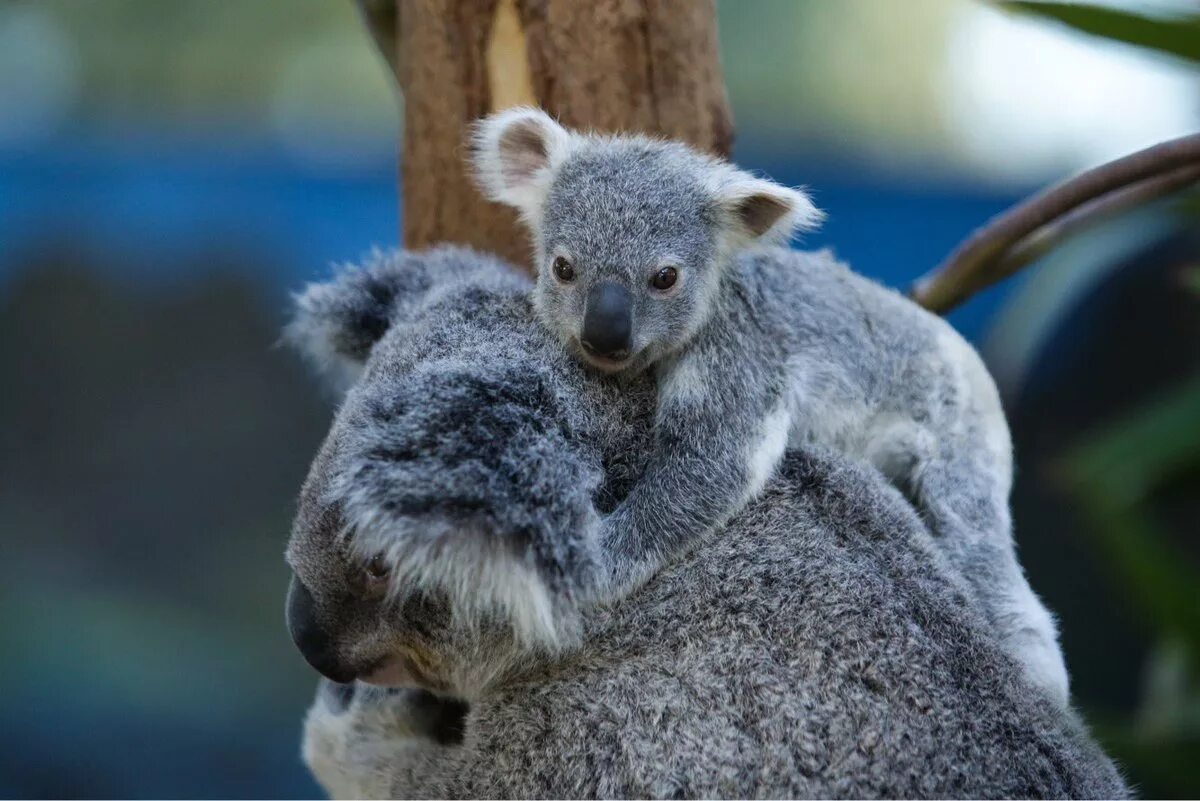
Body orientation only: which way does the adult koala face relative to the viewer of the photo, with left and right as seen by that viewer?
facing to the left of the viewer

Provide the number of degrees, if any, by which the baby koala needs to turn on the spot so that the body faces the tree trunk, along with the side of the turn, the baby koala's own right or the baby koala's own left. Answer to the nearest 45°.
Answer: approximately 90° to the baby koala's own right
